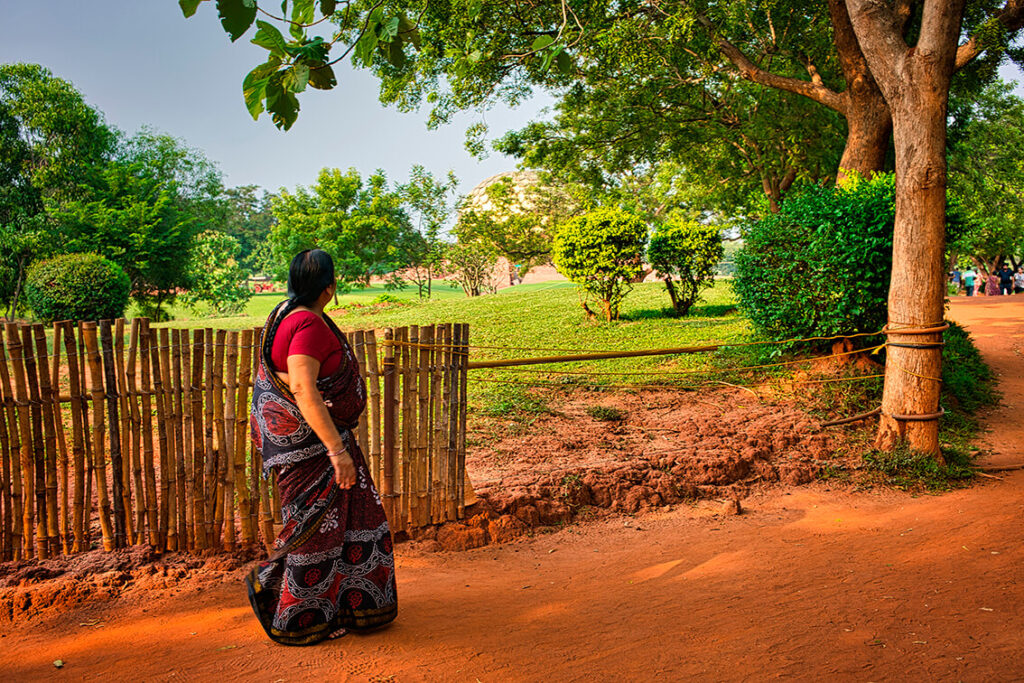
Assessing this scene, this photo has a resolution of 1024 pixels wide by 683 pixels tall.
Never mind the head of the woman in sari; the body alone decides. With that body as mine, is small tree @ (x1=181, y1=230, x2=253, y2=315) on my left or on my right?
on my left

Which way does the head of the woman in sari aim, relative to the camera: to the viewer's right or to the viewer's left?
to the viewer's right

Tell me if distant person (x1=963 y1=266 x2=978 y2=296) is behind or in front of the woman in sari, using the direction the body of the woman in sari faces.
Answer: in front

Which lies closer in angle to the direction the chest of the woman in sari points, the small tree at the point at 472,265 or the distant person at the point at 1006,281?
the distant person

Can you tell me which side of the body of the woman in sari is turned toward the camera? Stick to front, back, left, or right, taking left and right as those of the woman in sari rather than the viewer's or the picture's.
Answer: right

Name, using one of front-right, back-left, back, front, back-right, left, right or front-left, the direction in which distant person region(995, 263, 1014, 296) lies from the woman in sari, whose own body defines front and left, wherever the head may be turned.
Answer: front-left

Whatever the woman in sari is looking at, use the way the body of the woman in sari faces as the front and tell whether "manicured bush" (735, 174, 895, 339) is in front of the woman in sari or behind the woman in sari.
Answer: in front

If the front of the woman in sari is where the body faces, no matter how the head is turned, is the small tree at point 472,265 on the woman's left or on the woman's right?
on the woman's left

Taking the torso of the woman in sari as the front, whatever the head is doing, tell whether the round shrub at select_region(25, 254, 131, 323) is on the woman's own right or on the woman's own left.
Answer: on the woman's own left
